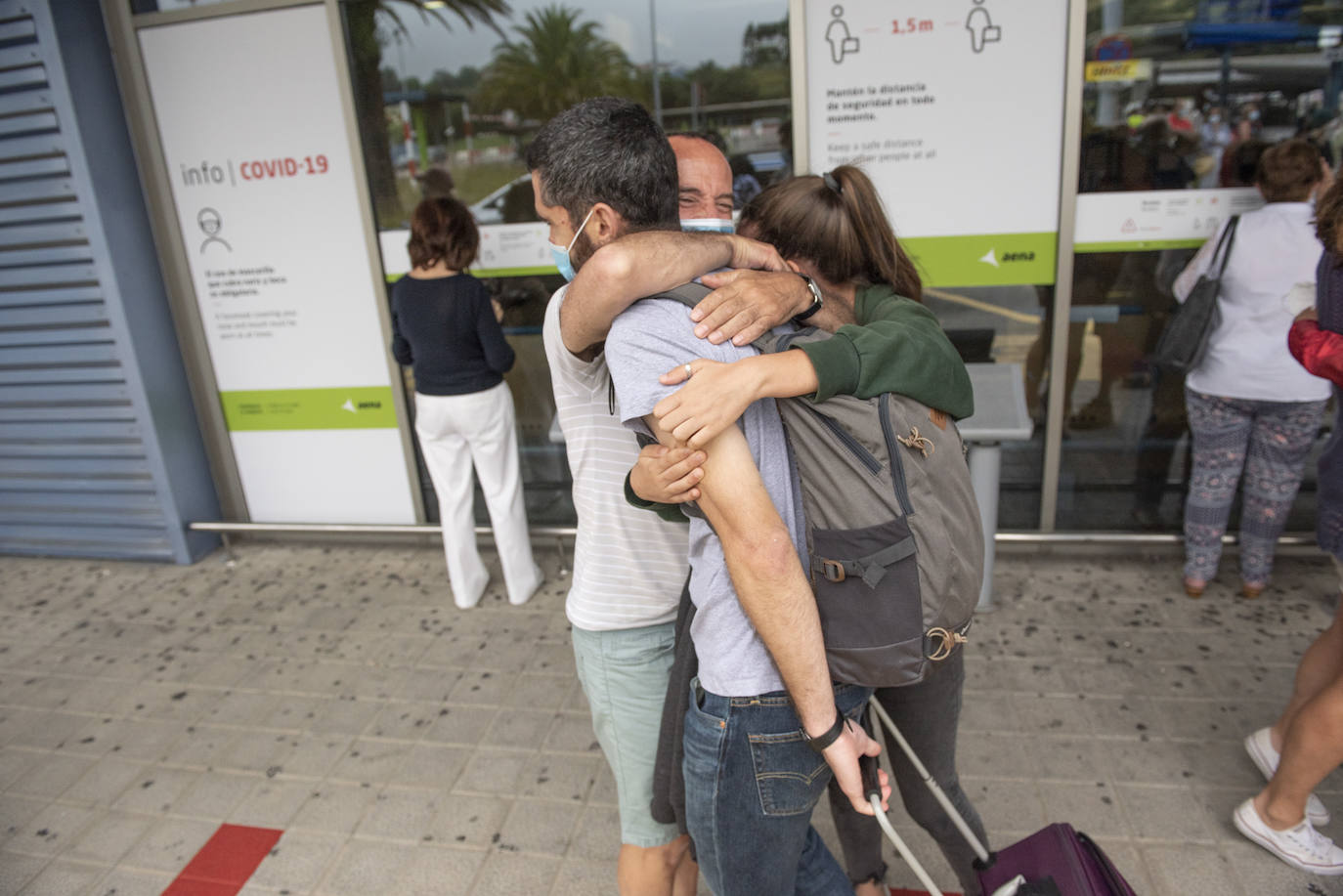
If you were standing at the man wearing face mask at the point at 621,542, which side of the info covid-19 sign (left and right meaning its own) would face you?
front

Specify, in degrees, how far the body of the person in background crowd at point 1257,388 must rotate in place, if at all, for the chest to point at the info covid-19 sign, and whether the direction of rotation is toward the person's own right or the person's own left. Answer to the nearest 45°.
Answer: approximately 90° to the person's own left

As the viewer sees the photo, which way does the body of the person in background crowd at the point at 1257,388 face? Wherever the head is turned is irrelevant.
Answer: away from the camera

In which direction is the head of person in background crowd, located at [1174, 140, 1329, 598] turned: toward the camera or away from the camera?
away from the camera

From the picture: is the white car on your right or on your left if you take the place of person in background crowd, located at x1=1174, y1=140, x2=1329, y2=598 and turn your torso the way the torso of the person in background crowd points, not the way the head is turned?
on your left

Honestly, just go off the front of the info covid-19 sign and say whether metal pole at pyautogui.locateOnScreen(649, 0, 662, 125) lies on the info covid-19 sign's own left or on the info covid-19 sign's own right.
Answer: on the info covid-19 sign's own left

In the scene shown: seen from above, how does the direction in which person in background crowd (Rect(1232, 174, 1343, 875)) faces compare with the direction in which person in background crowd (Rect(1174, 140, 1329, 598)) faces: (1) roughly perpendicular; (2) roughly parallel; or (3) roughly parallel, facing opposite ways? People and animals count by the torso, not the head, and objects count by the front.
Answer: roughly perpendicular

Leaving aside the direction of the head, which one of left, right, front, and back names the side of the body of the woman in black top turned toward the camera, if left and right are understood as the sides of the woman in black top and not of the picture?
back

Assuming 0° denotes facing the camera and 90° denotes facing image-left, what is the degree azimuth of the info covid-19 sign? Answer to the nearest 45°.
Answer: approximately 0°

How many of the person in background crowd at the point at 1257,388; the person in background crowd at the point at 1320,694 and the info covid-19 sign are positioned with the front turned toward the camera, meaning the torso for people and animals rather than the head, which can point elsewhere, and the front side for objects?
1
